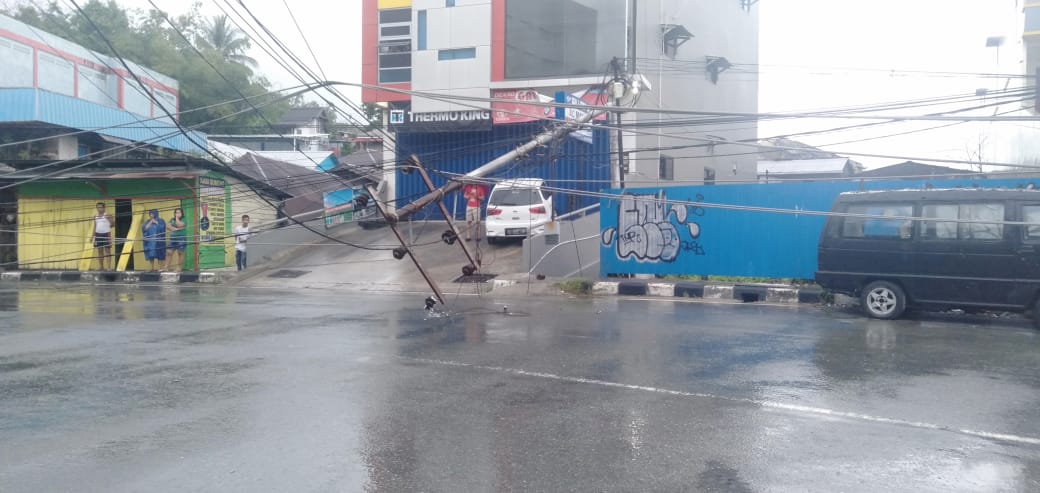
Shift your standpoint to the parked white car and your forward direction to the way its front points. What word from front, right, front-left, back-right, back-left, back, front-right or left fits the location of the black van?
back-right

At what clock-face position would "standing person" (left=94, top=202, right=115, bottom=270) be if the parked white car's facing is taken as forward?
The standing person is roughly at 9 o'clock from the parked white car.

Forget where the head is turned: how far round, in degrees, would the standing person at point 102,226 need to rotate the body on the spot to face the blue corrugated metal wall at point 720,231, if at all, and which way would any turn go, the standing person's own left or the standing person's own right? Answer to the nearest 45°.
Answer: approximately 45° to the standing person's own left

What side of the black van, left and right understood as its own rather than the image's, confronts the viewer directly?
right

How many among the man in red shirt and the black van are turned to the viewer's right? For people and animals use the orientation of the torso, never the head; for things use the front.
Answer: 1

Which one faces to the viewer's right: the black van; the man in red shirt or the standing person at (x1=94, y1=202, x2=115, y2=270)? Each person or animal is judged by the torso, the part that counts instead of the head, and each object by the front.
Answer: the black van

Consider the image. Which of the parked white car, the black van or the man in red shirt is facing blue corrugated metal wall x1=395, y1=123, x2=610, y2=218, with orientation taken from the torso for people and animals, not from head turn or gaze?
the parked white car

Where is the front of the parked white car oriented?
away from the camera

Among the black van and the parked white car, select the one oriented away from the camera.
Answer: the parked white car

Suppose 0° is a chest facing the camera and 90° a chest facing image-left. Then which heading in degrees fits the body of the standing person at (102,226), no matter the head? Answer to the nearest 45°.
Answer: approximately 0°
